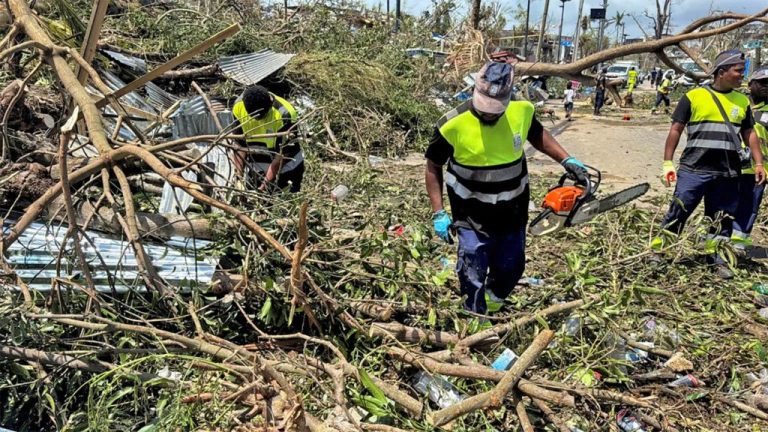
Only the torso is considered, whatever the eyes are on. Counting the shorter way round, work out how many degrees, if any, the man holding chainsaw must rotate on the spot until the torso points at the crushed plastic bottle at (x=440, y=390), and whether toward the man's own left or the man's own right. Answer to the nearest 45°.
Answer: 0° — they already face it

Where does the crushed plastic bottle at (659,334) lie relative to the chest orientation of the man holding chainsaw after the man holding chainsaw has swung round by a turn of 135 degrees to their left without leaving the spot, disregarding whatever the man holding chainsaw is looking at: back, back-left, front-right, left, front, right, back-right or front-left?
front-right

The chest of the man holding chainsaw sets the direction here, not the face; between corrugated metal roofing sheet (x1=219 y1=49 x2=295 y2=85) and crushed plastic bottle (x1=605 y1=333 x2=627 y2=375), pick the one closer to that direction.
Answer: the crushed plastic bottle

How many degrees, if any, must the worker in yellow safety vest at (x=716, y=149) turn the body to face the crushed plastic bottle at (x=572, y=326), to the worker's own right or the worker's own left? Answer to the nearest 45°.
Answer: approximately 45° to the worker's own right

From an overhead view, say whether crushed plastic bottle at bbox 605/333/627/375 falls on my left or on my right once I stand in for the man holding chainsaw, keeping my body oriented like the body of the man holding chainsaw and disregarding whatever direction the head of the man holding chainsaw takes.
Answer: on my left

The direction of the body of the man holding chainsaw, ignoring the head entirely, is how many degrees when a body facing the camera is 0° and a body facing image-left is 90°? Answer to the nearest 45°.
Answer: approximately 0°

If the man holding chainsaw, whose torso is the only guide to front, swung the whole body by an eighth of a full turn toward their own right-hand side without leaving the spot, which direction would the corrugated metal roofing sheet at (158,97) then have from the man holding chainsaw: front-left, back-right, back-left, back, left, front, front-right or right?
right

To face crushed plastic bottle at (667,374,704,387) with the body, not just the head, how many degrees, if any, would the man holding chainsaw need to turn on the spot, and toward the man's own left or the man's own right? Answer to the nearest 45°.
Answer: approximately 45° to the man's own left

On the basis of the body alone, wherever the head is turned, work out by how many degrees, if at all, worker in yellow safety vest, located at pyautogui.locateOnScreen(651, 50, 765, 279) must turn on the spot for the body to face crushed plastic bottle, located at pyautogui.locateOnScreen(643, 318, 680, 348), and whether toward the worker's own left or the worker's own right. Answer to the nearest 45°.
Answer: approximately 45° to the worker's own right

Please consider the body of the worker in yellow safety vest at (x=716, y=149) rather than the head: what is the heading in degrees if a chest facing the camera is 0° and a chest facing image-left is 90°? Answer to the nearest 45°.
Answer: approximately 315°

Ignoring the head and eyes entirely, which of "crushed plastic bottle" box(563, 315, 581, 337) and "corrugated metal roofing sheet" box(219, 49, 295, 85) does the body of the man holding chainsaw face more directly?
the crushed plastic bottle

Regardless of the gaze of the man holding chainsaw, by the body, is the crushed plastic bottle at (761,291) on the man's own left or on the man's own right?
on the man's own left

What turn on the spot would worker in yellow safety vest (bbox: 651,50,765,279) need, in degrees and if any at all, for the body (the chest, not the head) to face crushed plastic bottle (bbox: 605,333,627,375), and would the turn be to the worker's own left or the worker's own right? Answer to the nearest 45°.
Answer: approximately 45° to the worker's own right

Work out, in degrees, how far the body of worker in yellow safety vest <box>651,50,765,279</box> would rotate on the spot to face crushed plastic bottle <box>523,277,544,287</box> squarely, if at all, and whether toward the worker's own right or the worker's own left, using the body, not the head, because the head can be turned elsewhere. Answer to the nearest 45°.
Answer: approximately 90° to the worker's own right
